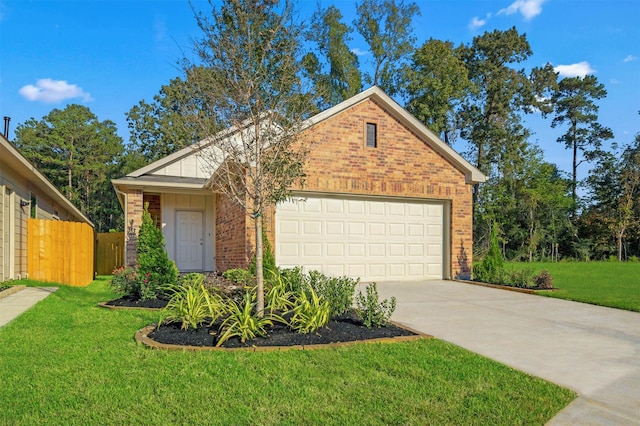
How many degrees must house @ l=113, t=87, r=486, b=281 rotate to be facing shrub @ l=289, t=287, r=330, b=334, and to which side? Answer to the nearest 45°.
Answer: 0° — it already faces it

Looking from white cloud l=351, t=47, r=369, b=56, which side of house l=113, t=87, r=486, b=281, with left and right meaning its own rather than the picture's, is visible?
back

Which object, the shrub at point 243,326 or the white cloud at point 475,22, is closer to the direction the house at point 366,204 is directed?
the shrub

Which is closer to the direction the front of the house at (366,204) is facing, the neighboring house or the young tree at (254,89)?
the young tree

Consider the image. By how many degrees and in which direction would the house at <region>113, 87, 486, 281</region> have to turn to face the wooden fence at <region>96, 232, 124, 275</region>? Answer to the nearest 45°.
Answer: approximately 135° to its right

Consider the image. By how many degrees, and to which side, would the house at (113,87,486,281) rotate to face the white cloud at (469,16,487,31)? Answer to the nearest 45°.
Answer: approximately 135° to its left

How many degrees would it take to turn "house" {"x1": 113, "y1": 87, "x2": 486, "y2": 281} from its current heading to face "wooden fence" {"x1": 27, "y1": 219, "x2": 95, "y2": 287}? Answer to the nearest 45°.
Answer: approximately 90° to its right

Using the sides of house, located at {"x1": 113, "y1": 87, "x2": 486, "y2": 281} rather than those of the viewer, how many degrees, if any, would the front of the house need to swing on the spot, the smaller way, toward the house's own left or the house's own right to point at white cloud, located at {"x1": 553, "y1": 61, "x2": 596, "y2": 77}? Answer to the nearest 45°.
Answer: approximately 135° to the house's own left

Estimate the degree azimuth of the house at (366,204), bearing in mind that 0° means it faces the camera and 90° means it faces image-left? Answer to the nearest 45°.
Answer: approximately 0°

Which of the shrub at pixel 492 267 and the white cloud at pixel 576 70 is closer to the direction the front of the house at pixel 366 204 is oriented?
the shrub

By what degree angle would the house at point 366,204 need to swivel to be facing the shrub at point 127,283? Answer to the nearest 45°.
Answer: approximately 45° to its right

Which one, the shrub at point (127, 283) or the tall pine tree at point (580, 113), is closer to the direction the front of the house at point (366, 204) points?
the shrub

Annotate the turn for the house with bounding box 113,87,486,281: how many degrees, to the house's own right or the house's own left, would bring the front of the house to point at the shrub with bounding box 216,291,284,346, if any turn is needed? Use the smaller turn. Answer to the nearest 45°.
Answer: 0° — it already faces it
